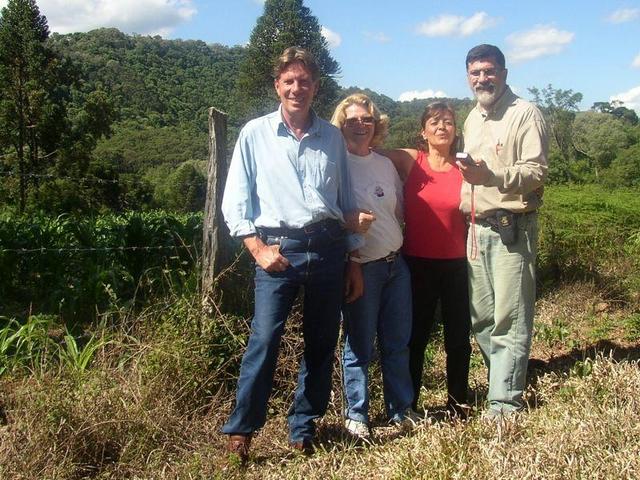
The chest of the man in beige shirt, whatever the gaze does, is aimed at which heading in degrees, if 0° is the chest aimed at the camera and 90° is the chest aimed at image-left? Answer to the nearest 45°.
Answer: approximately 45°

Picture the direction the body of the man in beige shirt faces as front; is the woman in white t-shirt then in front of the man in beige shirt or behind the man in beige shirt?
in front

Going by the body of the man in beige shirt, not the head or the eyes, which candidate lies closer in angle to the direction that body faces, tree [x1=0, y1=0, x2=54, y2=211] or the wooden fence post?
the wooden fence post

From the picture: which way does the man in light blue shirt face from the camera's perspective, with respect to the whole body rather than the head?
toward the camera

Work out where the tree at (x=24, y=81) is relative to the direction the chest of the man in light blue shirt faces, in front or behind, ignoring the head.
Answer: behind

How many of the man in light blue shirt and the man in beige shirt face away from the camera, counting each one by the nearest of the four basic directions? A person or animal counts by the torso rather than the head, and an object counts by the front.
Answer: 0

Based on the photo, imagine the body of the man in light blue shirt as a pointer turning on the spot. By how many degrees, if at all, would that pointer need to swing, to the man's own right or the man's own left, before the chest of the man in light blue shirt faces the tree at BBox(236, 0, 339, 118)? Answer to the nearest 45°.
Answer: approximately 180°
